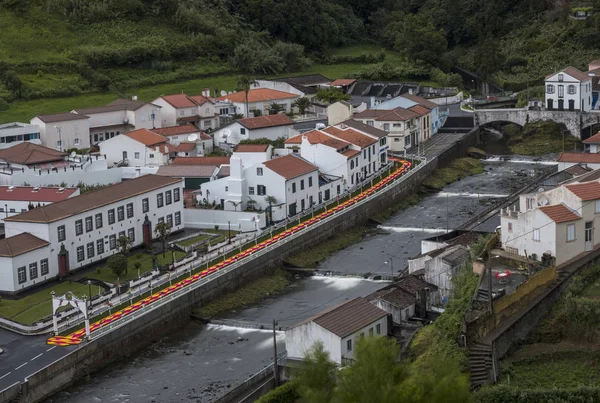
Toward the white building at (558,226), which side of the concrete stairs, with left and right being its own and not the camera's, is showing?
back

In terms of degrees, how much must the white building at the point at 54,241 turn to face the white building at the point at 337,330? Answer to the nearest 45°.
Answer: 0° — it already faces it

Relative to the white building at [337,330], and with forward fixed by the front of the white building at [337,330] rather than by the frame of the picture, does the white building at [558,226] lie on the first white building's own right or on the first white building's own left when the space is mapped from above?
on the first white building's own left

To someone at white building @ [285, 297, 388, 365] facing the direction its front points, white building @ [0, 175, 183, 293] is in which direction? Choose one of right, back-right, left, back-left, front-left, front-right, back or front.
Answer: back
